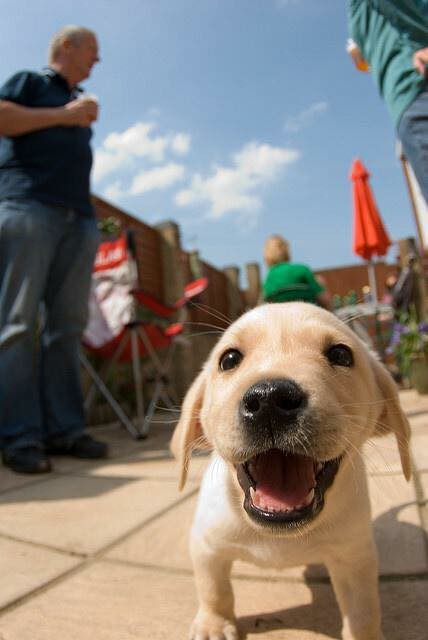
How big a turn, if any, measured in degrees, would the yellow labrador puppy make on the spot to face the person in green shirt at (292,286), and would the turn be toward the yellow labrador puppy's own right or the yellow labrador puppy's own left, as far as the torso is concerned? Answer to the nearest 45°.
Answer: approximately 180°

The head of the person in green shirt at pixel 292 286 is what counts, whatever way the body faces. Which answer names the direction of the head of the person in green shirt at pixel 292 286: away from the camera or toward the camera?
away from the camera

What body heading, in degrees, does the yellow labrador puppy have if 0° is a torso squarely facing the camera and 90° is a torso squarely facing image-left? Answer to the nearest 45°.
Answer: approximately 0°

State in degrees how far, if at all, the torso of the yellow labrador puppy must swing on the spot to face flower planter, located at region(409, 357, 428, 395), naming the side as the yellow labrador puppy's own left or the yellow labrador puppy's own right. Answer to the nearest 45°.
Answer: approximately 180°

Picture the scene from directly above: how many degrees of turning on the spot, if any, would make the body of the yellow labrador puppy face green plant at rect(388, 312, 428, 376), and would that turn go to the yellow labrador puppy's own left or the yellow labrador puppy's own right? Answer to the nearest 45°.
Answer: approximately 180°

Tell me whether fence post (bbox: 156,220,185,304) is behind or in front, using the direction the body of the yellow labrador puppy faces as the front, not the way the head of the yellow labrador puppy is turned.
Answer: behind

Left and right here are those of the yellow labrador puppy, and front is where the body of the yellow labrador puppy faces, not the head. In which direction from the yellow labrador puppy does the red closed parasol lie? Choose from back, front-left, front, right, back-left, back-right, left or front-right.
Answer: back

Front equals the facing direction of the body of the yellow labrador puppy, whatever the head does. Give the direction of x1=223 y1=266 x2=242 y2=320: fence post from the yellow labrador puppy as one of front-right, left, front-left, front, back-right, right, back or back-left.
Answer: back
